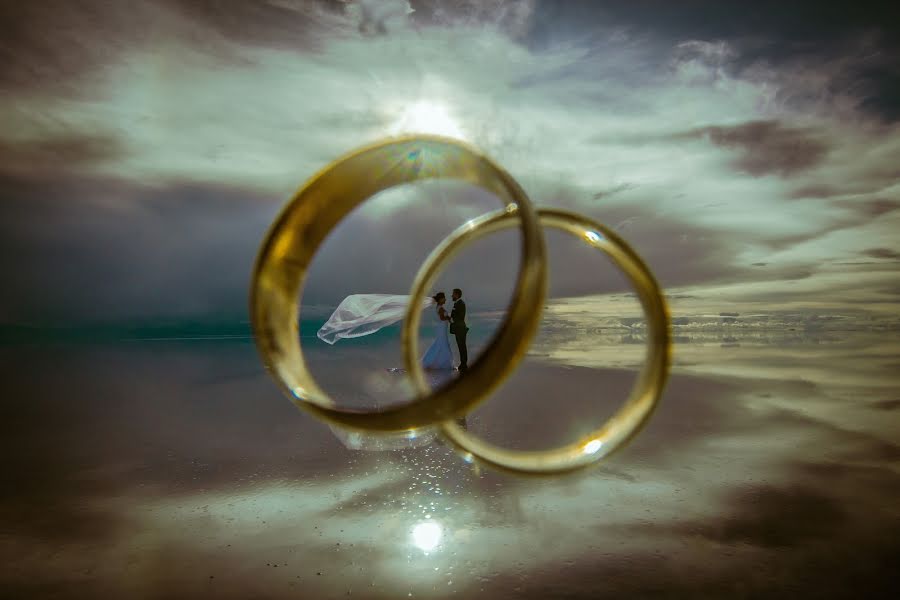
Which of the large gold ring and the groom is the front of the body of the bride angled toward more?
the groom

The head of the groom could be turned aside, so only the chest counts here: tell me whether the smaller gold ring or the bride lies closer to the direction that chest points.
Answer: the bride

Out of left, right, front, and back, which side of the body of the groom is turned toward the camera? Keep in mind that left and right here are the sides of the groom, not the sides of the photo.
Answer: left

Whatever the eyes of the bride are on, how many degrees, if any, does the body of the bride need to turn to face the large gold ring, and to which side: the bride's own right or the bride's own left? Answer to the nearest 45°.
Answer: approximately 90° to the bride's own right

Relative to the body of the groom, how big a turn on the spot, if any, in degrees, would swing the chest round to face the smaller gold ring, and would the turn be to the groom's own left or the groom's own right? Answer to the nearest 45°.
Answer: approximately 90° to the groom's own left

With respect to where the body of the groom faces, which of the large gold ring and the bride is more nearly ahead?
the bride

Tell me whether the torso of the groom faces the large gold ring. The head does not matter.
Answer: no

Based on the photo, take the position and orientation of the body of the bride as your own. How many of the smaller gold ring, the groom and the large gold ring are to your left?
0

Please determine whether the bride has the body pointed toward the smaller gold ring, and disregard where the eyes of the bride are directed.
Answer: no

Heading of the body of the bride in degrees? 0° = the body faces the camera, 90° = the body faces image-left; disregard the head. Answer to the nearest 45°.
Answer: approximately 270°

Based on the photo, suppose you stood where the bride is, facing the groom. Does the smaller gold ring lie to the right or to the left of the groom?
right

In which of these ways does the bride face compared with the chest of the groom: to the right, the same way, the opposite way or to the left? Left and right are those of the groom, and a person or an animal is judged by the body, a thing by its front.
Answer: the opposite way

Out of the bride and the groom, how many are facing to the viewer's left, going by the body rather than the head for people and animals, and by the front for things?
1
